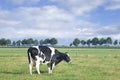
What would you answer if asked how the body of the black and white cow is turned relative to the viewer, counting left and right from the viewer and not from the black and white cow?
facing away from the viewer and to the right of the viewer
